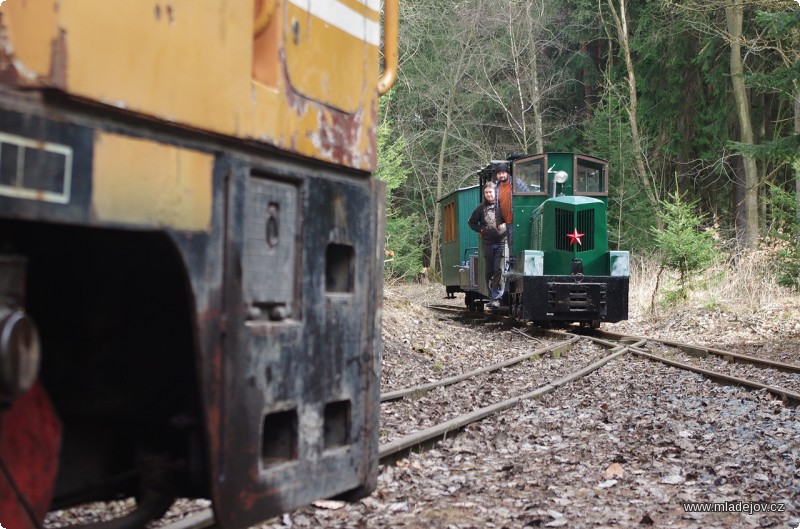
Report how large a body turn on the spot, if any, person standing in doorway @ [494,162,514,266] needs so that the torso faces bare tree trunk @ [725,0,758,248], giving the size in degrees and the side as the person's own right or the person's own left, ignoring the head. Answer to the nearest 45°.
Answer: approximately 135° to the person's own left

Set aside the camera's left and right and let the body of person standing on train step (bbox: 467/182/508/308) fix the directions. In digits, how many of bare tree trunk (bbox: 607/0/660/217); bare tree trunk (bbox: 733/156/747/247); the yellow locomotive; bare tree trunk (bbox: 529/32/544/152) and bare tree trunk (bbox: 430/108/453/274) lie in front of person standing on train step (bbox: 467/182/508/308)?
1

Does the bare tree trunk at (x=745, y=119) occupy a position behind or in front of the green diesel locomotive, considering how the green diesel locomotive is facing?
behind

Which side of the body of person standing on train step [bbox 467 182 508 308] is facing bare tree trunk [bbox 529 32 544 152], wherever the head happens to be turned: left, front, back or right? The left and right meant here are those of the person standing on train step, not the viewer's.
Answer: back

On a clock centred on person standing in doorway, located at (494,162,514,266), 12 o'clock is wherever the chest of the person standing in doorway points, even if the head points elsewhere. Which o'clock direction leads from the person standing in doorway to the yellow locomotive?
The yellow locomotive is roughly at 12 o'clock from the person standing in doorway.

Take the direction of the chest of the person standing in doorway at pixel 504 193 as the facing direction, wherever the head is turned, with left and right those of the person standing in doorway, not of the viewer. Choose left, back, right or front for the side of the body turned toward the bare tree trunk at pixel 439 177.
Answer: back

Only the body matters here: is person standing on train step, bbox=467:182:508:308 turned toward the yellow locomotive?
yes

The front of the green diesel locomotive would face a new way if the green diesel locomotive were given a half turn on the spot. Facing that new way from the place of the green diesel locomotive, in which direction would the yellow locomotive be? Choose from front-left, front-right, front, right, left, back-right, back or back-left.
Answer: back

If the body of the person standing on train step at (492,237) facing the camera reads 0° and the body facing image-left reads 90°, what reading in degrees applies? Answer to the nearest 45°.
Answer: approximately 0°

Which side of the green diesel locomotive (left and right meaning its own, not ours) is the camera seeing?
front

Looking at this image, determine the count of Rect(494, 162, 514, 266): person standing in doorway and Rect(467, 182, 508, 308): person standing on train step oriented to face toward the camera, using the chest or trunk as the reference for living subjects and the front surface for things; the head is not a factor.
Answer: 2

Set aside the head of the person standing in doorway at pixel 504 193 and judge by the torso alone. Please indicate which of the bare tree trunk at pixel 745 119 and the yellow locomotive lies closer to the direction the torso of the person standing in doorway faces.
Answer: the yellow locomotive

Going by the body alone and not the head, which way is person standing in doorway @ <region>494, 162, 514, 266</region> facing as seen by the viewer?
toward the camera

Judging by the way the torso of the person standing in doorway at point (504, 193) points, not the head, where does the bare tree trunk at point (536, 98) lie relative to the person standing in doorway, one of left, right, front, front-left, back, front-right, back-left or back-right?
back
